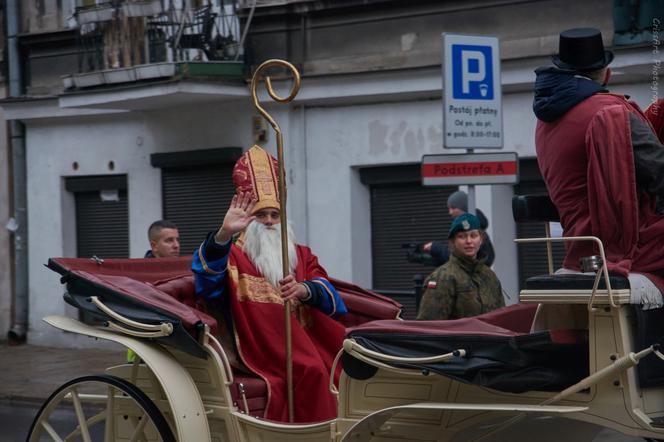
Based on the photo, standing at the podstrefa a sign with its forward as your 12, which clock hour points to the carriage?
The carriage is roughly at 12 o'clock from the podstrefa a sign.

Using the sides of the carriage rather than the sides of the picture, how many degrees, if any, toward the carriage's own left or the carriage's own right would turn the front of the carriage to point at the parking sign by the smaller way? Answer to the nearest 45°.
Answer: approximately 90° to the carriage's own left

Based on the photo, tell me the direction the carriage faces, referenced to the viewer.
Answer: facing to the right of the viewer

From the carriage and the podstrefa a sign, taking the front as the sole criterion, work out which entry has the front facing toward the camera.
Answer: the podstrefa a sign

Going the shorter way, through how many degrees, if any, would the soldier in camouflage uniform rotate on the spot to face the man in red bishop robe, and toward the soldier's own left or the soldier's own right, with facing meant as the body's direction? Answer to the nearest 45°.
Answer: approximately 90° to the soldier's own right

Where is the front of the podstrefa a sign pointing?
toward the camera

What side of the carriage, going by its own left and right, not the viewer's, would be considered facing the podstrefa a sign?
left

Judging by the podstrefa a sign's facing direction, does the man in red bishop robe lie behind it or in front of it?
in front

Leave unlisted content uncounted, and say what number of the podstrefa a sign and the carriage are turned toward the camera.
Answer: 1
